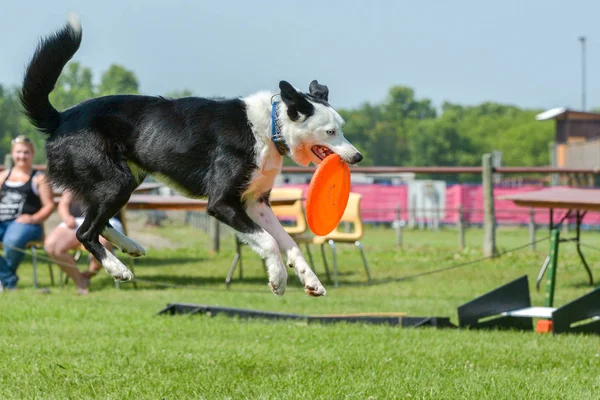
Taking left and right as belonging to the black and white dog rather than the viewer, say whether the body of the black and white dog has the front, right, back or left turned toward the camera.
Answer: right

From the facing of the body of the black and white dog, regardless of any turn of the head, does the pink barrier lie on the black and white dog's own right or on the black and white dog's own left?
on the black and white dog's own left

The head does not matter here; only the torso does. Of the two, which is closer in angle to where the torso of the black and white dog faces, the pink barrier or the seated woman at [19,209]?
the pink barrier
